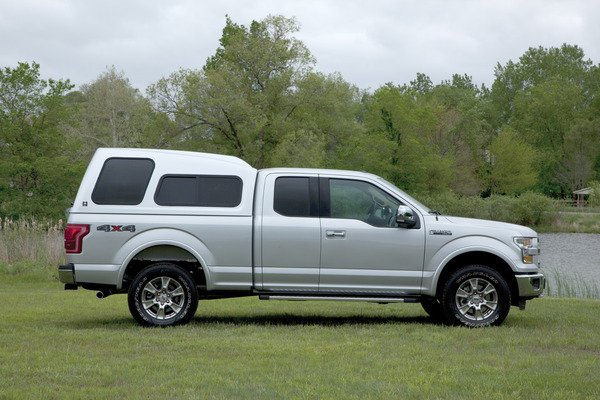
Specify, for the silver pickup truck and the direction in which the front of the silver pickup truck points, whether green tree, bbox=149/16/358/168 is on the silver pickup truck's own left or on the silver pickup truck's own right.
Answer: on the silver pickup truck's own left

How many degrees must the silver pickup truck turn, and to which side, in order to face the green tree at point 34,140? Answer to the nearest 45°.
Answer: approximately 135° to its left

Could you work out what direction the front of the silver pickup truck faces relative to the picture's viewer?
facing to the right of the viewer
